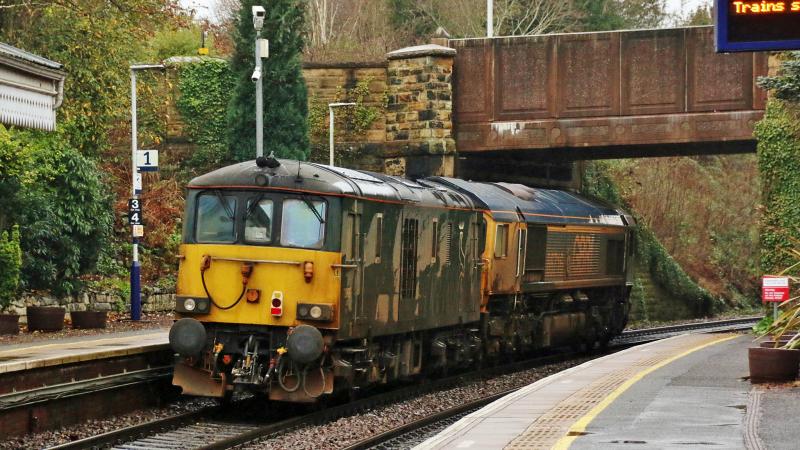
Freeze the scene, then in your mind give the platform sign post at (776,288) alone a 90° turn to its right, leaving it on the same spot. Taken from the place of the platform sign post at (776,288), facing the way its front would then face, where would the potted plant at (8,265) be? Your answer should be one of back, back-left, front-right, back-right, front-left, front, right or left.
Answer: front

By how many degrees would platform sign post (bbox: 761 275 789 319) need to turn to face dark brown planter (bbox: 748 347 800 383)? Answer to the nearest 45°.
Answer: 0° — it already faces it

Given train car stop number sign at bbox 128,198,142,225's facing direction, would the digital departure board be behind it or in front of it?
in front

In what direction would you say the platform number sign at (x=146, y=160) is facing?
toward the camera

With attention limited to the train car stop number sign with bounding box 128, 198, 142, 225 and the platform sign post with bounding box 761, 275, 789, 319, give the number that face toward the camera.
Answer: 2

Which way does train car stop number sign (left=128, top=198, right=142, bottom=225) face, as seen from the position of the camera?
facing the viewer

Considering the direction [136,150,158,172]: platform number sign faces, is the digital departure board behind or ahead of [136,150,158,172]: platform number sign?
ahead

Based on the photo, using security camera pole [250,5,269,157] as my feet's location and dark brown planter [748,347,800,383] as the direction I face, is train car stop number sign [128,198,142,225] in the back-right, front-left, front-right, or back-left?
front-right

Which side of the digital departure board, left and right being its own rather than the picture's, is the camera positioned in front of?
front

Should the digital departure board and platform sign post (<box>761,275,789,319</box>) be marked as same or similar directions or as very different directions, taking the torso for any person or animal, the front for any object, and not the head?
same or similar directions

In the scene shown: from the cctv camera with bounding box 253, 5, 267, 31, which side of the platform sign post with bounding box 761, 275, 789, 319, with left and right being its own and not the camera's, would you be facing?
right

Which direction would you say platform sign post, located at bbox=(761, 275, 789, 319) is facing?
toward the camera
